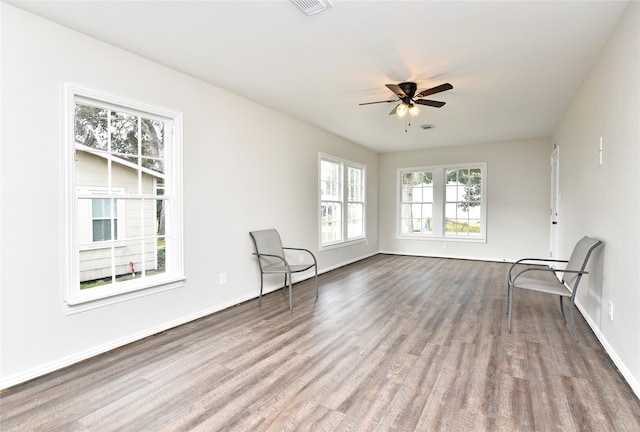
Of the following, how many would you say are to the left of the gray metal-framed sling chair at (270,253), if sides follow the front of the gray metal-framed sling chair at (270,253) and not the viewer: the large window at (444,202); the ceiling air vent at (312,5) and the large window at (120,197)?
1

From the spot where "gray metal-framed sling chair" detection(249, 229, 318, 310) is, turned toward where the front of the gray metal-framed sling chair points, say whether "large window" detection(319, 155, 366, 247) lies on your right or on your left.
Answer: on your left

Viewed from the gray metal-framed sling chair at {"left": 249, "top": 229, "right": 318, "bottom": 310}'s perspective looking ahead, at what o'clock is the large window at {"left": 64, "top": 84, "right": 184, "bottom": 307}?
The large window is roughly at 3 o'clock from the gray metal-framed sling chair.

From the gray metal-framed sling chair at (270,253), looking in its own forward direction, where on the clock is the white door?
The white door is roughly at 10 o'clock from the gray metal-framed sling chair.

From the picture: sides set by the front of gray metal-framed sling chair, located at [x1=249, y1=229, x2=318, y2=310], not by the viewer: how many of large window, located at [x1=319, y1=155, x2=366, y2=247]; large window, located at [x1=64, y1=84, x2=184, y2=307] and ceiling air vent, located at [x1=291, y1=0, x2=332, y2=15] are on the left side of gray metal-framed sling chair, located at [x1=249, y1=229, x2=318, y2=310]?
1

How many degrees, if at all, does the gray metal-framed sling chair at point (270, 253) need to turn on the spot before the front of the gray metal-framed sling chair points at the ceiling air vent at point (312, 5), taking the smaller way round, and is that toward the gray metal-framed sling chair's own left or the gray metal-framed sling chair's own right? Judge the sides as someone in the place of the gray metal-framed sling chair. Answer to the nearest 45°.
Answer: approximately 45° to the gray metal-framed sling chair's own right

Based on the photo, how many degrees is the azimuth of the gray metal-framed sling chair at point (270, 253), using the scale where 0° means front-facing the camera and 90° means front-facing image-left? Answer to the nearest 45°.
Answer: approximately 315°

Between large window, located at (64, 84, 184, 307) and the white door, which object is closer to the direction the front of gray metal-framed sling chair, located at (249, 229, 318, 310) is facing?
the white door

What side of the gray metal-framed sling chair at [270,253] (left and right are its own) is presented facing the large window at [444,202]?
left

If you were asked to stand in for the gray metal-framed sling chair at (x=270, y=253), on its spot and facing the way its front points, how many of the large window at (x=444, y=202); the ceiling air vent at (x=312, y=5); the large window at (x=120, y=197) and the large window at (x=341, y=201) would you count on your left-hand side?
2
